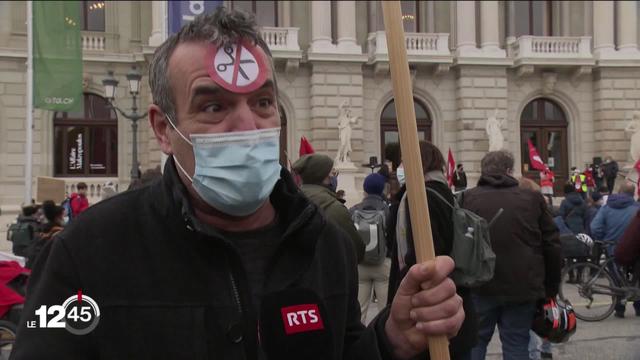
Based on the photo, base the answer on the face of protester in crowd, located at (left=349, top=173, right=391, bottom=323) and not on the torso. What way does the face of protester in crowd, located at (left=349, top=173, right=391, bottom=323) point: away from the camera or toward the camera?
away from the camera

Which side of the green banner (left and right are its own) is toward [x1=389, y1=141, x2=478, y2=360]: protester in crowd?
front

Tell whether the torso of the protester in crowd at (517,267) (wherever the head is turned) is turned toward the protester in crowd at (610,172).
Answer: yes

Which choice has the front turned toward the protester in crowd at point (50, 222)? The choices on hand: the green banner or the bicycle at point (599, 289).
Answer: the green banner

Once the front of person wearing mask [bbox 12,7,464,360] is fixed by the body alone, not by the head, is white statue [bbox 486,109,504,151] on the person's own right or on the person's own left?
on the person's own left

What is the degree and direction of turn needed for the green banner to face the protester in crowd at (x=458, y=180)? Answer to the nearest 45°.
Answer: approximately 45° to its left

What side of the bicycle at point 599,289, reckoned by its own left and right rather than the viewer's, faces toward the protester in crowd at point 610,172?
left

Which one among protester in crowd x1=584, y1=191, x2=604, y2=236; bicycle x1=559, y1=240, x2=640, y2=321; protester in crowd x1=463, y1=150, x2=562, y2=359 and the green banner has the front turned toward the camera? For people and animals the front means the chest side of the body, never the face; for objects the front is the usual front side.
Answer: the green banner

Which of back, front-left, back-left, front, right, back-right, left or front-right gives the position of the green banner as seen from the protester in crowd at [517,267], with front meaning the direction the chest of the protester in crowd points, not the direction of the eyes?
front-left

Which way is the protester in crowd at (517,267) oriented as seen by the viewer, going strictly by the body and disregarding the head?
away from the camera
